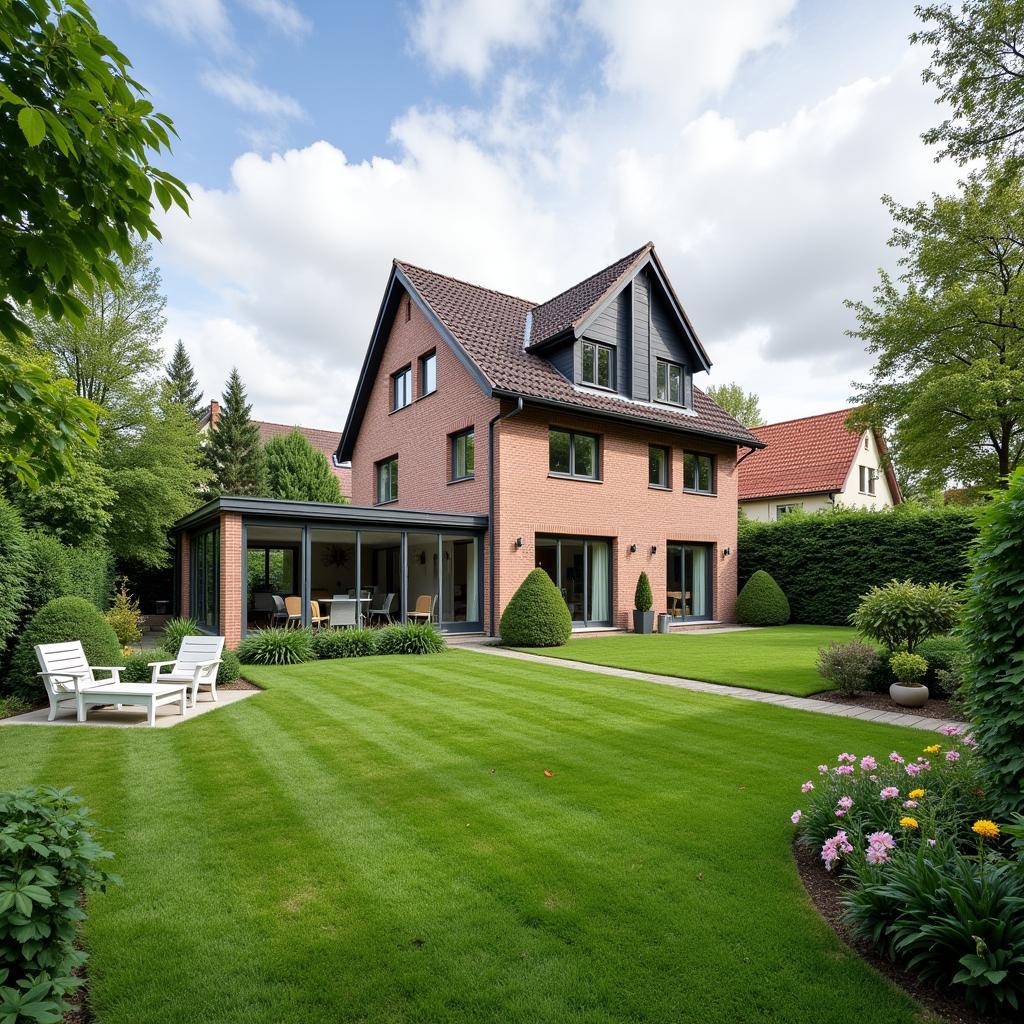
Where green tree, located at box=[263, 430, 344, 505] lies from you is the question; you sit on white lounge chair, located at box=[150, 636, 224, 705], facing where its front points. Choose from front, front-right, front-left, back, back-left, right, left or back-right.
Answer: back-right

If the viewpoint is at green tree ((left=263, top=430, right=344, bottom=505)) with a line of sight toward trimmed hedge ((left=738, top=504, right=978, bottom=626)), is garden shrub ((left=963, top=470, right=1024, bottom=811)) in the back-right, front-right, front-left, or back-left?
front-right

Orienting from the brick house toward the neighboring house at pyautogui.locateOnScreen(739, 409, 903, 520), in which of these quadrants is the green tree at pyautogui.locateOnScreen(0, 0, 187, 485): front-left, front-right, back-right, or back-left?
back-right

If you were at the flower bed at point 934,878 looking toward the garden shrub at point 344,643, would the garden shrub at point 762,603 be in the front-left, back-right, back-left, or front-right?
front-right

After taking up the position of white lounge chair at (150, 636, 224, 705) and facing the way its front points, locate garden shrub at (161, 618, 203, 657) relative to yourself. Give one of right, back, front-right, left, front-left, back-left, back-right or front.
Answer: back-right

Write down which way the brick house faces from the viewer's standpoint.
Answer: facing the viewer and to the right of the viewer

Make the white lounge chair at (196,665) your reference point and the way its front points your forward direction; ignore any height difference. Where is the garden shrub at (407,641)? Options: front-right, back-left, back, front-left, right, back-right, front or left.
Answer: back

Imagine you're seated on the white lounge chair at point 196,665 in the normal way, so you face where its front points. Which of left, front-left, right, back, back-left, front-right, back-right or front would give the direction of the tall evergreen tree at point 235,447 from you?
back-right

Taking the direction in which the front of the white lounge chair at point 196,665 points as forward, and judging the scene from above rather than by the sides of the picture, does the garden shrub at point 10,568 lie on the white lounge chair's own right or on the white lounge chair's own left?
on the white lounge chair's own right

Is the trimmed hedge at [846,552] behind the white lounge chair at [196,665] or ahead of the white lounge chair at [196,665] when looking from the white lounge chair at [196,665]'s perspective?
behind

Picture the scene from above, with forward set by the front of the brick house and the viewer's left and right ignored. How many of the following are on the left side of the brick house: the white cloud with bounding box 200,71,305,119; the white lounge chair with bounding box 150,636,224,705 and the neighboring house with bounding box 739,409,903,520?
1

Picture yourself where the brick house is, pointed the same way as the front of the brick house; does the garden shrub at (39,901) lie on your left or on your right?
on your right

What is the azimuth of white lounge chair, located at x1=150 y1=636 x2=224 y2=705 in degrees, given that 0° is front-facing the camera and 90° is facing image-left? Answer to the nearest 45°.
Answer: approximately 45°

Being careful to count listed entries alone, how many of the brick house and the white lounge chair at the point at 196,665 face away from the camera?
0
